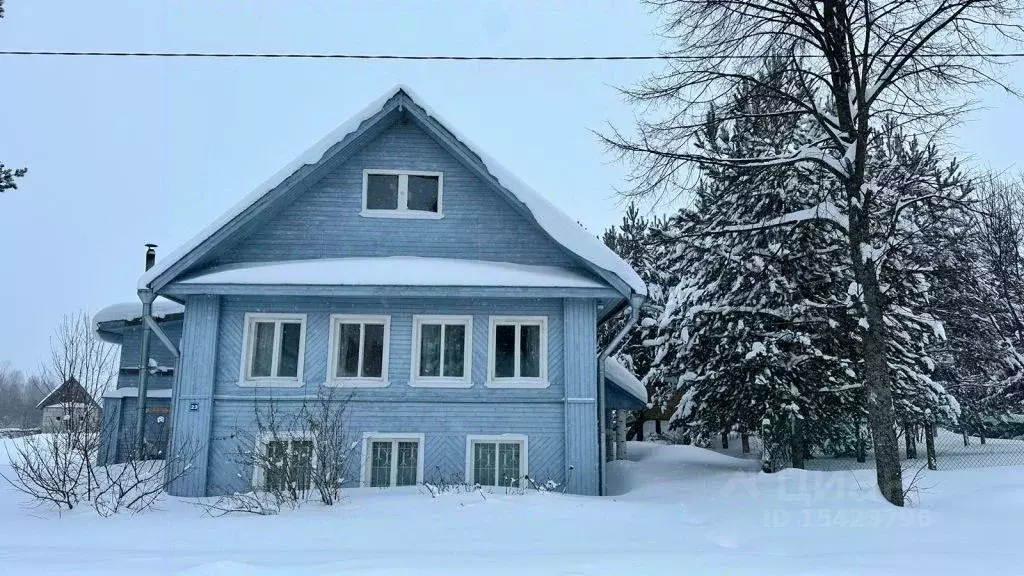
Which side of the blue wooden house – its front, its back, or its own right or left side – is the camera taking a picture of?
front

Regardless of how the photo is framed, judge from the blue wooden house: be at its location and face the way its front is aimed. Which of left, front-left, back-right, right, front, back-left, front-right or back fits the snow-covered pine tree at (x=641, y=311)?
back-left

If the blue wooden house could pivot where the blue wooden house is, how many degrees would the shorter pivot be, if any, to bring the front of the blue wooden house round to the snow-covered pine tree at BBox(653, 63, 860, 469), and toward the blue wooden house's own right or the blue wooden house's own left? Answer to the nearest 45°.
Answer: approximately 90° to the blue wooden house's own left

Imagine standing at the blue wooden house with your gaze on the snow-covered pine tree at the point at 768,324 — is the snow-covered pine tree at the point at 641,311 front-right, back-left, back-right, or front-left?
front-left
